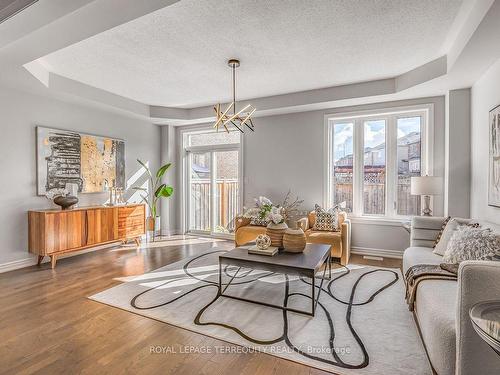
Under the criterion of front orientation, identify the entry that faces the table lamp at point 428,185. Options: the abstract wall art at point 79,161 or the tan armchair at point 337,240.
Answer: the abstract wall art

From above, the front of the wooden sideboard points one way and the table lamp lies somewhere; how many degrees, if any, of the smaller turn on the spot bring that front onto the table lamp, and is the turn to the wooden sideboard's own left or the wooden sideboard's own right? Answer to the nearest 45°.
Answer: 0° — it already faces it

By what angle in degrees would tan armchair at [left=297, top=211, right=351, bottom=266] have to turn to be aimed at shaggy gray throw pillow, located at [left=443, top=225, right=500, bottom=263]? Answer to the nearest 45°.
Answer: approximately 45° to its left

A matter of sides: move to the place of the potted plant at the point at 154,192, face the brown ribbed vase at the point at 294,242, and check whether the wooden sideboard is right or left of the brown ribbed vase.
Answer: right

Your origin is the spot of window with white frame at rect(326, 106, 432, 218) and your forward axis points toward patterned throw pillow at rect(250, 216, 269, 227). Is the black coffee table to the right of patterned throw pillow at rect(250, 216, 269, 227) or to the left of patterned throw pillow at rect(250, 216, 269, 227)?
left

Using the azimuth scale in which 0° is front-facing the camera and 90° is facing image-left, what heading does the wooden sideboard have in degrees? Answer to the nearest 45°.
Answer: approximately 315°

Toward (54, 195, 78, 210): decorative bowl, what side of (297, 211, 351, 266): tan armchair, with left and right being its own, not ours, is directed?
right

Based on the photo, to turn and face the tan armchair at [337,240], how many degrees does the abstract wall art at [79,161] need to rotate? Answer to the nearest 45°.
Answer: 0° — it already faces it
